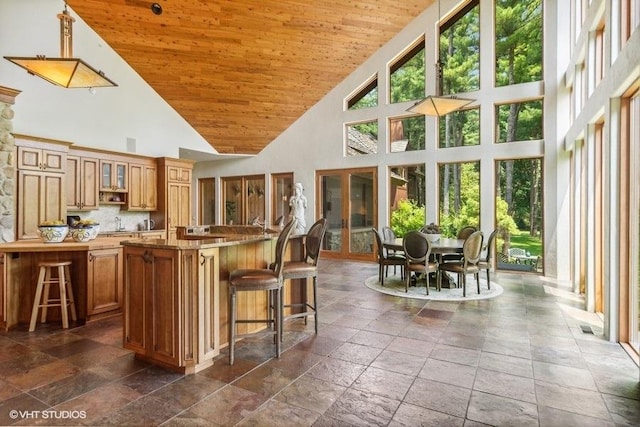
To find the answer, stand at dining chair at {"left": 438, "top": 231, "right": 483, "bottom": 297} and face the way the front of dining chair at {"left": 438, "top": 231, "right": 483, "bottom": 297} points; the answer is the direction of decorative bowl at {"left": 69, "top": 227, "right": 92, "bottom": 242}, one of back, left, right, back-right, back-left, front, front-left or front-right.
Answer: left

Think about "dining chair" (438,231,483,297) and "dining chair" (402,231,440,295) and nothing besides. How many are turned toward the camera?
0

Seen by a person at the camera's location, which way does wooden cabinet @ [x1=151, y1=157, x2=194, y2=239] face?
facing the viewer and to the right of the viewer

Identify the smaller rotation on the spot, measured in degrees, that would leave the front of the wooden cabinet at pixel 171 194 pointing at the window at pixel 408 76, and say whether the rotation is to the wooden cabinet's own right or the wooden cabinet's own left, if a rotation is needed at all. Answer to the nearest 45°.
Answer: approximately 45° to the wooden cabinet's own left

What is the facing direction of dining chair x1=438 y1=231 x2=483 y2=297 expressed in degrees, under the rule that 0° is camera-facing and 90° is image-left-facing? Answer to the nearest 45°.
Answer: approximately 135°

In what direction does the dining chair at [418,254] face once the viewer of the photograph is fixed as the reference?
facing away from the viewer and to the right of the viewer

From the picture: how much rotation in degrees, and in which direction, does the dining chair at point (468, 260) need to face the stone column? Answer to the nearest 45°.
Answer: approximately 90° to its left

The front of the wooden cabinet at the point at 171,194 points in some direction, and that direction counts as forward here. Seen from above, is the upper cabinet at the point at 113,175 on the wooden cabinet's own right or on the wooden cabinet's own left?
on the wooden cabinet's own right

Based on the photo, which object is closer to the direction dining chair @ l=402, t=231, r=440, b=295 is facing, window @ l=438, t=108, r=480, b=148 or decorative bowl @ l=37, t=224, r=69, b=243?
the window

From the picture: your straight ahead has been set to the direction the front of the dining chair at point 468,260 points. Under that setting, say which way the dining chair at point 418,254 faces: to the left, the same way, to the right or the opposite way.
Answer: to the right

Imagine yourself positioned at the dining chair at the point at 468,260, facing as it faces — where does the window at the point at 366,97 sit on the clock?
The window is roughly at 12 o'clock from the dining chair.
